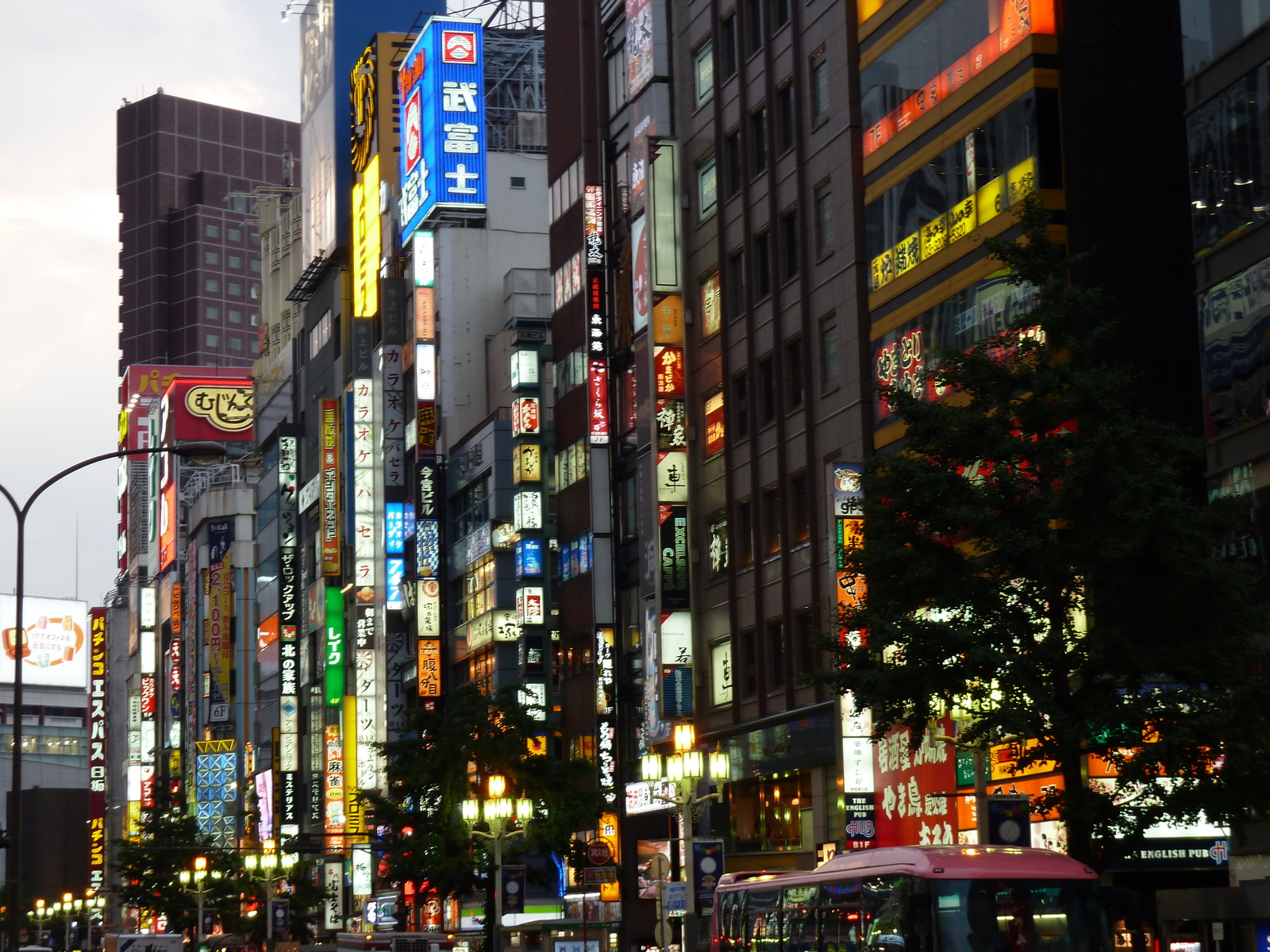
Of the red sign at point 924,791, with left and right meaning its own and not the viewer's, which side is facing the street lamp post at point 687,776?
front

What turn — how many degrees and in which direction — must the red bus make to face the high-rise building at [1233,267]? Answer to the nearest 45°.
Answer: approximately 90° to its left

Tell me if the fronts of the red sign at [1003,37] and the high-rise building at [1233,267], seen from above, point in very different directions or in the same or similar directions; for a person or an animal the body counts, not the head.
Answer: same or similar directions

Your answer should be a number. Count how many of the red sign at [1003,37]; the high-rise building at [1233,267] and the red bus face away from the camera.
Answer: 0

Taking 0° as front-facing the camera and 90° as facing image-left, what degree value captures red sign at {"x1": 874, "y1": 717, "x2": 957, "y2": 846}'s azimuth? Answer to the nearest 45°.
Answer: approximately 45°

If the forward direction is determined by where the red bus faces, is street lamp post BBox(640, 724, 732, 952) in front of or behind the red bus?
behind

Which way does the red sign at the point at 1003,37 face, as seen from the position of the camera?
facing the viewer and to the left of the viewer

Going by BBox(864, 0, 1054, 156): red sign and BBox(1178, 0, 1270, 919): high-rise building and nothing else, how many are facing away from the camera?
0

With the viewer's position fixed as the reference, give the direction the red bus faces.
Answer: facing the viewer and to the right of the viewer

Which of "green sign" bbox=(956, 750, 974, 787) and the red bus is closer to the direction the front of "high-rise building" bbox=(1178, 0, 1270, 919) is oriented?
the red bus

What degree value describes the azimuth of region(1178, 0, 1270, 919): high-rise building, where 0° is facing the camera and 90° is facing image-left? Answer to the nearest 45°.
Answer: approximately 45°

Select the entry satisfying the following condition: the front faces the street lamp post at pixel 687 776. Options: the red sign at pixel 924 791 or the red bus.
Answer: the red sign
